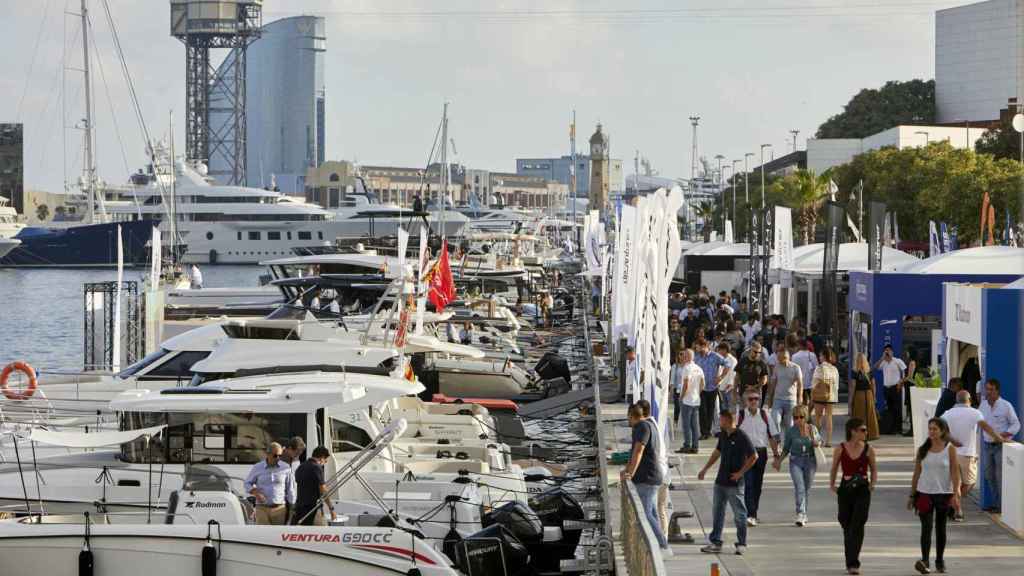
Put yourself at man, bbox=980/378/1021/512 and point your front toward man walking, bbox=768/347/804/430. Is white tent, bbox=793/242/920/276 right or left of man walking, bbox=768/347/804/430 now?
right

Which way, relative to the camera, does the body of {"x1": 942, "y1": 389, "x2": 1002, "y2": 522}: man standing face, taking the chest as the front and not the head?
away from the camera

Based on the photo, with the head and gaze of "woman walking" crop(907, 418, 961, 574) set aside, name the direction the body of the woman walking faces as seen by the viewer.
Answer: toward the camera

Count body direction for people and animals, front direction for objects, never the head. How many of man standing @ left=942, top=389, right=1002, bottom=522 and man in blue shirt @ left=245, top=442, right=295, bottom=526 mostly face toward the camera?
1

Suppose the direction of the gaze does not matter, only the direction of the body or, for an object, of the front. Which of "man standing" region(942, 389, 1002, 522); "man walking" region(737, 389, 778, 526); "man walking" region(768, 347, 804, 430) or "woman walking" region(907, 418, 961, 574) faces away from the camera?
"man standing" region(942, 389, 1002, 522)

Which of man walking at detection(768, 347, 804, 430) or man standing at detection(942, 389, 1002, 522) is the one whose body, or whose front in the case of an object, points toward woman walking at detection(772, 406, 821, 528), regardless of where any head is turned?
man walking at detection(768, 347, 804, 430)

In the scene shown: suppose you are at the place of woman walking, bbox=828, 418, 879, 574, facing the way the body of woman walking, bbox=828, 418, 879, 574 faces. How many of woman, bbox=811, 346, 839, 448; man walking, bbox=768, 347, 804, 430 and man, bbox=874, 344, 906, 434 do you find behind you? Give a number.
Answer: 3

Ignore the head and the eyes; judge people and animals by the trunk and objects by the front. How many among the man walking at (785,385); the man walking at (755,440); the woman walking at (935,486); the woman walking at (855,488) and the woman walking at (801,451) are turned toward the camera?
5

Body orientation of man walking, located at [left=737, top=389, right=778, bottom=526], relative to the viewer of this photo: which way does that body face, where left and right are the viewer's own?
facing the viewer

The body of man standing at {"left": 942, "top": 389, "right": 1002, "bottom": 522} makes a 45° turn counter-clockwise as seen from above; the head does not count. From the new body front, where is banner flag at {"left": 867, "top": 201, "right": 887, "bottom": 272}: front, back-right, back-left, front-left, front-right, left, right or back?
front-right

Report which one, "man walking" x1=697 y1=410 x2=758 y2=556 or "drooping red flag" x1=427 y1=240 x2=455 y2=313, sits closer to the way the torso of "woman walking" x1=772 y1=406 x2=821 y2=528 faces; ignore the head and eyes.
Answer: the man walking

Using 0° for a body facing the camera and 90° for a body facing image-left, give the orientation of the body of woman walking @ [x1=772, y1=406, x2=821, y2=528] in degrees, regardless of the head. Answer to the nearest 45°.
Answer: approximately 0°

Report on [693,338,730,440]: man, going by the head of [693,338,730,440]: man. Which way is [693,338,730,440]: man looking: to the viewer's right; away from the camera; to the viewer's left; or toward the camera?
toward the camera

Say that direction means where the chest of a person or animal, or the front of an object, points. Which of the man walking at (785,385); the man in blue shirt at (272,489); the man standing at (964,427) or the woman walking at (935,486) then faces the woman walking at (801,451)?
the man walking at (785,385)

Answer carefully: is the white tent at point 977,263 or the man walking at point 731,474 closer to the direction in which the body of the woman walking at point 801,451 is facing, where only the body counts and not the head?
the man walking

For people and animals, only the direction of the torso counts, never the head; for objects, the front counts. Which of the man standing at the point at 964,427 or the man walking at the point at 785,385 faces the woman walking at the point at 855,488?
the man walking at the point at 785,385

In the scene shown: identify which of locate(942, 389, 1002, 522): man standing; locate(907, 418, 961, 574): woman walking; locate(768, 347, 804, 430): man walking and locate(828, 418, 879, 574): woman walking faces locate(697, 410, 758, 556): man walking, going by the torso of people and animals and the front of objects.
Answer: locate(768, 347, 804, 430): man walking
